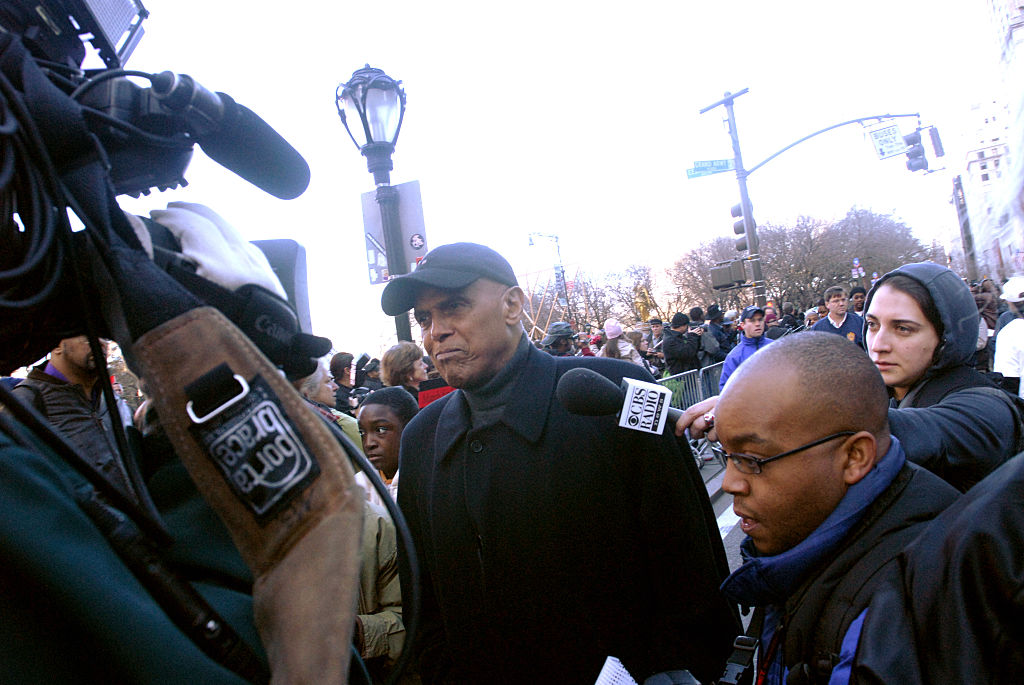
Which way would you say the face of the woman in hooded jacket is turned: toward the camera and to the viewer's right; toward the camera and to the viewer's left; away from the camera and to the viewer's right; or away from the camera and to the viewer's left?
toward the camera and to the viewer's left

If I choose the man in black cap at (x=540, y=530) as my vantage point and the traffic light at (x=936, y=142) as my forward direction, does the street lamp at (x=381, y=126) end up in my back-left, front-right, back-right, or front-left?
front-left

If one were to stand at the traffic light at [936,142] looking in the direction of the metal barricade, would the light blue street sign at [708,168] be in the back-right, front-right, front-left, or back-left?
front-right

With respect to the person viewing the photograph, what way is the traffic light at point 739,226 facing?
facing to the left of the viewer

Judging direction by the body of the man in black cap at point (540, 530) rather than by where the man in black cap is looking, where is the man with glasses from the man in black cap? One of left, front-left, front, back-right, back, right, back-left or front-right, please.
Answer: left

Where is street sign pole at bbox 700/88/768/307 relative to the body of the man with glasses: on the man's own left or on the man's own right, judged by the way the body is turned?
on the man's own right

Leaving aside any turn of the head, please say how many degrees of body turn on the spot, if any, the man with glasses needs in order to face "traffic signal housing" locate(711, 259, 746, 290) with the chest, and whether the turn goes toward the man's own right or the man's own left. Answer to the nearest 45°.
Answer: approximately 90° to the man's own right

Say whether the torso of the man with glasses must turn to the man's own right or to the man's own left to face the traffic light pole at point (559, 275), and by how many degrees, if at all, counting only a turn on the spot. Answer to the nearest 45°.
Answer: approximately 90° to the man's own right

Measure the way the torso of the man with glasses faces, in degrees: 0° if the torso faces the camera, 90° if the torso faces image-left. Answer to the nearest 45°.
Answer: approximately 90°

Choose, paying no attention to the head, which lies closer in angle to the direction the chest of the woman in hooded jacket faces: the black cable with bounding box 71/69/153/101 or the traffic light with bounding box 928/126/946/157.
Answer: the black cable

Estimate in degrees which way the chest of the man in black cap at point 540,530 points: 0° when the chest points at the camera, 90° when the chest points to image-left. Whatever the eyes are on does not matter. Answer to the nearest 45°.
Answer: approximately 45°

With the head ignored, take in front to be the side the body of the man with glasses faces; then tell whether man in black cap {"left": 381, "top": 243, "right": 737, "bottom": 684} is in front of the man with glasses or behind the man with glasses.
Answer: in front
